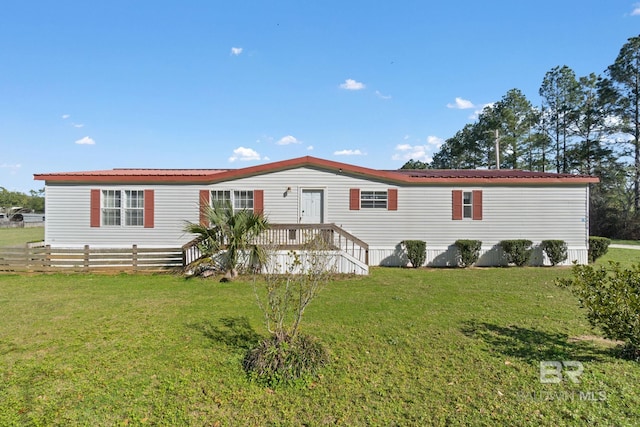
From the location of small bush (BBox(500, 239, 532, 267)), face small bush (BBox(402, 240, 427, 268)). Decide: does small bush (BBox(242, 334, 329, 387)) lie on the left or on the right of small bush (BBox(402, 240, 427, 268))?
left

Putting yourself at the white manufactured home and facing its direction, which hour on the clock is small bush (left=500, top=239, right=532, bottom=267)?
The small bush is roughly at 9 o'clock from the white manufactured home.

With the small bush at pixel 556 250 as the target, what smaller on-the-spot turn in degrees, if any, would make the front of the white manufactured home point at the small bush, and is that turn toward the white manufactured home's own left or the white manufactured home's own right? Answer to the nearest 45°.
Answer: approximately 90° to the white manufactured home's own left

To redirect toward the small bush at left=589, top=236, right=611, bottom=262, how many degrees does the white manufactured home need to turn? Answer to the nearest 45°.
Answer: approximately 90° to its left

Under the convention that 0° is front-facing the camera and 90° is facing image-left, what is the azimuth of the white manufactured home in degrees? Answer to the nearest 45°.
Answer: approximately 0°

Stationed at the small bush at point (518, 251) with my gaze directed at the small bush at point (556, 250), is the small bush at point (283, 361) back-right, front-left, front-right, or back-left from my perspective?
back-right
